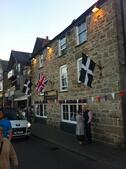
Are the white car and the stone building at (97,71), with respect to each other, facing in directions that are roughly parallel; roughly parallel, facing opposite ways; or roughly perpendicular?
roughly perpendicular

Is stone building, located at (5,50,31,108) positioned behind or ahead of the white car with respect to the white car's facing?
behind

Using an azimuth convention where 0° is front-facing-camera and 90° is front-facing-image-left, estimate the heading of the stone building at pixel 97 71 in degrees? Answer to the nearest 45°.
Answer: approximately 45°

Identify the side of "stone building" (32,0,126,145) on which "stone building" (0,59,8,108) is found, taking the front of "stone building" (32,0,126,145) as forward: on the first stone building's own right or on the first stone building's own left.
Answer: on the first stone building's own right

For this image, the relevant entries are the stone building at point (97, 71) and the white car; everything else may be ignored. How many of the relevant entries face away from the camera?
0

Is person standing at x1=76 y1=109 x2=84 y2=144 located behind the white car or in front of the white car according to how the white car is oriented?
in front

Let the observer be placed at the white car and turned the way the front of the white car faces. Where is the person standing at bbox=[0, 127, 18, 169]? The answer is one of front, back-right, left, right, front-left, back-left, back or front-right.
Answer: front-right

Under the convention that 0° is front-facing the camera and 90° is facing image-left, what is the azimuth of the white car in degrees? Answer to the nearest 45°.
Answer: approximately 315°

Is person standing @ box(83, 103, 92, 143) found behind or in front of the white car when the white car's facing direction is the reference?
in front
